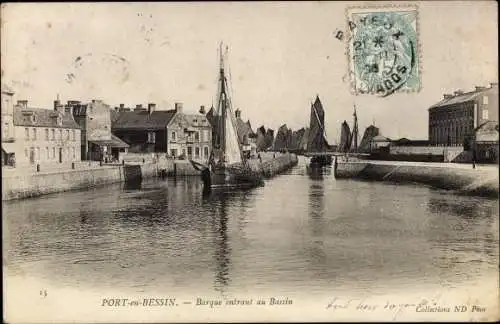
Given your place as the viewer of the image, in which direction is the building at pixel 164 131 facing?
facing the viewer and to the right of the viewer

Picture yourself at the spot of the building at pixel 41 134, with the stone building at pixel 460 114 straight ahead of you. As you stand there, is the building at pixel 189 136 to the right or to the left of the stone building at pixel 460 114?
left

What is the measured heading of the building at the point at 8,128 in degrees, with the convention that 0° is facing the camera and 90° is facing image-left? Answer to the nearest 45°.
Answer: approximately 315°

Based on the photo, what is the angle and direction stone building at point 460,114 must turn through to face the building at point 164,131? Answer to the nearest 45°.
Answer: approximately 45° to its right

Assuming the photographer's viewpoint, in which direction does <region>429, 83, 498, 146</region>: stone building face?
facing the viewer and to the left of the viewer

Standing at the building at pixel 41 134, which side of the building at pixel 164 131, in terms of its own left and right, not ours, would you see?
right

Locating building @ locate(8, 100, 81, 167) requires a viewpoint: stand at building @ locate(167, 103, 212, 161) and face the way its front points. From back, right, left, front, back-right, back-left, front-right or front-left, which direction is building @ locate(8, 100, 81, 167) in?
right

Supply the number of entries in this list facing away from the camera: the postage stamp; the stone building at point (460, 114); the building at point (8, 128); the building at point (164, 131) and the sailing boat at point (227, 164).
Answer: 0

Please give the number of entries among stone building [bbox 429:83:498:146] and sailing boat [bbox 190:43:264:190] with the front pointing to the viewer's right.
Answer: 0

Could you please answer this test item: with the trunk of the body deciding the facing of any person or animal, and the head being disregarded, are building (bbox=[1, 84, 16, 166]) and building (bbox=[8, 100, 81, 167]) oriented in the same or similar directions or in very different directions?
same or similar directions
